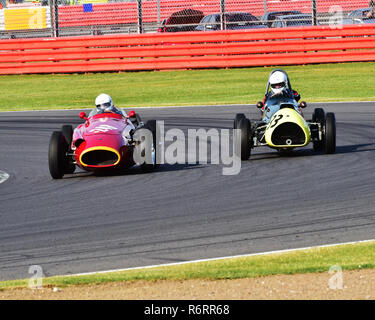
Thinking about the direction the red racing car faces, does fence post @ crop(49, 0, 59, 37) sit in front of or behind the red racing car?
behind

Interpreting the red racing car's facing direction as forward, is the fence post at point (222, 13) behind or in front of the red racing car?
behind

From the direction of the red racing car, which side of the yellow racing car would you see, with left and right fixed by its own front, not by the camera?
right

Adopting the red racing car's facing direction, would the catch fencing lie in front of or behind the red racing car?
behind

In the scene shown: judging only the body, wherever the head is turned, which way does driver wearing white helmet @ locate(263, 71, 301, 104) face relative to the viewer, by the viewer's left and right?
facing the viewer

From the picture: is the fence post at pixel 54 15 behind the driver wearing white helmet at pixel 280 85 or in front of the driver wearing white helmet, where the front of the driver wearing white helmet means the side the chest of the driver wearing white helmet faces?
behind

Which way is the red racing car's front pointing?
toward the camera

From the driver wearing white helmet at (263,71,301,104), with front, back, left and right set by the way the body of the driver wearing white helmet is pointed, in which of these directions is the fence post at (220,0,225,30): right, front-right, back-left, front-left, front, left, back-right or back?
back

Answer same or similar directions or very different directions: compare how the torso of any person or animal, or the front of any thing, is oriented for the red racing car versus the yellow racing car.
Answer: same or similar directions

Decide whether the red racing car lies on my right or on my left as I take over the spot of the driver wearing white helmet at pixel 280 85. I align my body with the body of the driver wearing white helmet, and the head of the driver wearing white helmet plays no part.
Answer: on my right

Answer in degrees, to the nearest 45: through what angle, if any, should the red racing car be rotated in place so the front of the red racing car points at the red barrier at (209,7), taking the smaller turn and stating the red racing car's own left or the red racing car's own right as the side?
approximately 180°
